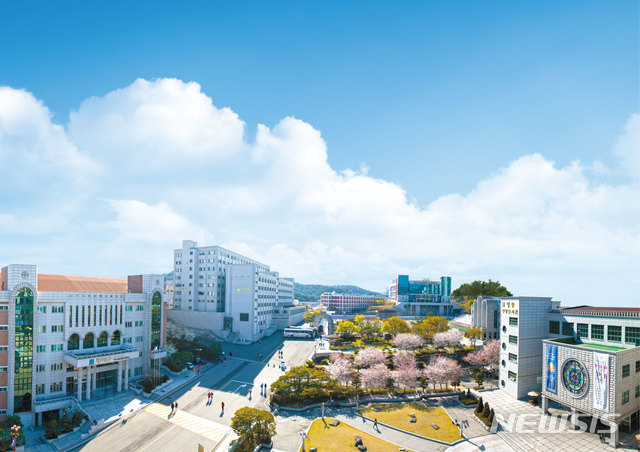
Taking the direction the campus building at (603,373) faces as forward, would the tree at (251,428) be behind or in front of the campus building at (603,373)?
in front

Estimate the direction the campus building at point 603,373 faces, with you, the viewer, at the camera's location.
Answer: facing the viewer and to the left of the viewer
